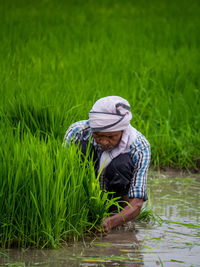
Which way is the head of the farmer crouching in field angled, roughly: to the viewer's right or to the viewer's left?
to the viewer's left

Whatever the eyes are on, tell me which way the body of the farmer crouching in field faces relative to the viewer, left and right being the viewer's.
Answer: facing the viewer and to the left of the viewer
